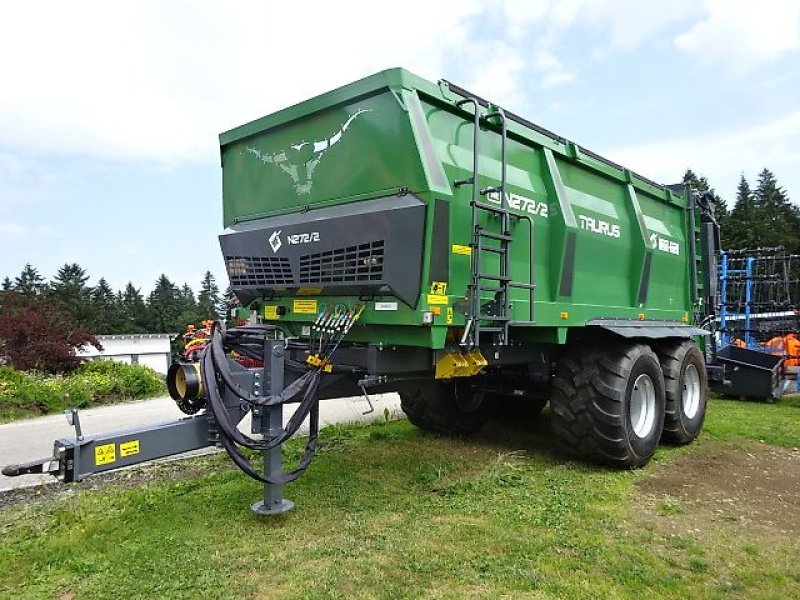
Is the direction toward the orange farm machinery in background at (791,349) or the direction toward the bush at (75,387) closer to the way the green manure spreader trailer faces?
the bush

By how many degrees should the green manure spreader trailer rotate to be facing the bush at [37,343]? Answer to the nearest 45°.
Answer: approximately 90° to its right

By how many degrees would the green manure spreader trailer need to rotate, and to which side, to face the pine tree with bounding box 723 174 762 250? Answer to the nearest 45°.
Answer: approximately 180°

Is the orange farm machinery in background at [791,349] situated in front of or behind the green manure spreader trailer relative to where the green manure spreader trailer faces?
behind

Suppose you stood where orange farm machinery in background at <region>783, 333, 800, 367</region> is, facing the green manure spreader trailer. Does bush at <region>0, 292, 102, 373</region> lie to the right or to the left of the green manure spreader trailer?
right

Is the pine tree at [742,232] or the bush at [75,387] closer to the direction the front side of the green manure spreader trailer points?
the bush

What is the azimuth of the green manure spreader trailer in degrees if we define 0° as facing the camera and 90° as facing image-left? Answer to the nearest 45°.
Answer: approximately 45°

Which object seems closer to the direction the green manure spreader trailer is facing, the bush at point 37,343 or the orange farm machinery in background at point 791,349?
the bush
